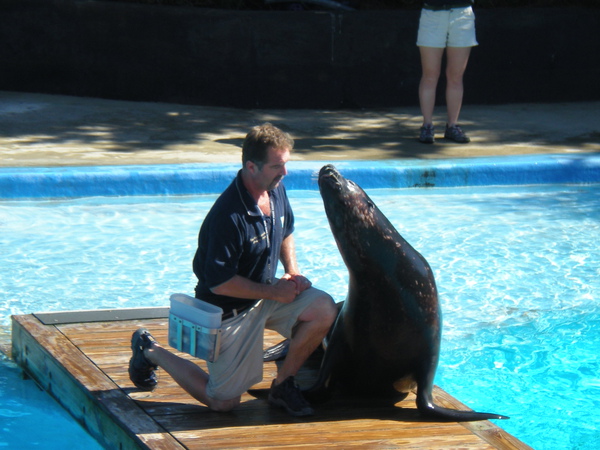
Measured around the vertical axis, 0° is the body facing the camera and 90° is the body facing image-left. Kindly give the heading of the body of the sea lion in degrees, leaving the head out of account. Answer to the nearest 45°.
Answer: approximately 45°

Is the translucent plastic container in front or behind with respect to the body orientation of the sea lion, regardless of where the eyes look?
in front
